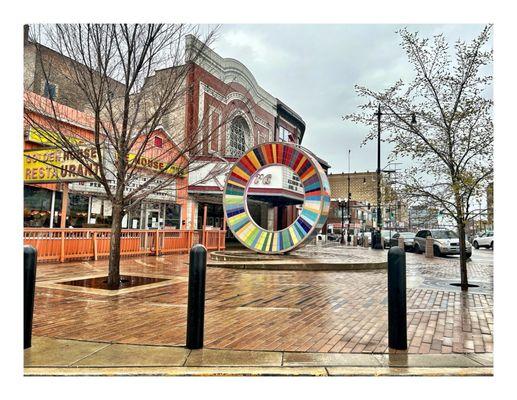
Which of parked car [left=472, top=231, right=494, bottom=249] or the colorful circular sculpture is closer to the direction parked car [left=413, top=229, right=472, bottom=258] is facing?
the colorful circular sculpture

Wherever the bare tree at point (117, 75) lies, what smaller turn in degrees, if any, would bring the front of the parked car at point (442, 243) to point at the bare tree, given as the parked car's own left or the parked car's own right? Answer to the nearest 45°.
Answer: approximately 45° to the parked car's own right

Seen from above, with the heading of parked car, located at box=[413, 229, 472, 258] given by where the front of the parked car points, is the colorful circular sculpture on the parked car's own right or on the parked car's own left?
on the parked car's own right

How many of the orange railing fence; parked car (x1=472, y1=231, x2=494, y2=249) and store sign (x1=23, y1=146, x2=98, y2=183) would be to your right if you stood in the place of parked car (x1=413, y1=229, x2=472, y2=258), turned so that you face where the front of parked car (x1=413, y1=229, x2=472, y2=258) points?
2

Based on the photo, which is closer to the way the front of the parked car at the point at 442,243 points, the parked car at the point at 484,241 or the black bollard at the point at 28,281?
the black bollard

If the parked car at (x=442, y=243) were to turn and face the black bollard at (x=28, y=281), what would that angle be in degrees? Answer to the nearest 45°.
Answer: approximately 45° to its right

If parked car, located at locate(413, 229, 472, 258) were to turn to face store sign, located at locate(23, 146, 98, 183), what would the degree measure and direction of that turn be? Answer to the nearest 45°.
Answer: approximately 90° to its right

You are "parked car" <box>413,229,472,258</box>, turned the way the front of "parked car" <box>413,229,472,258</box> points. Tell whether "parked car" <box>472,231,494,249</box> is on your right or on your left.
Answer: on your left
